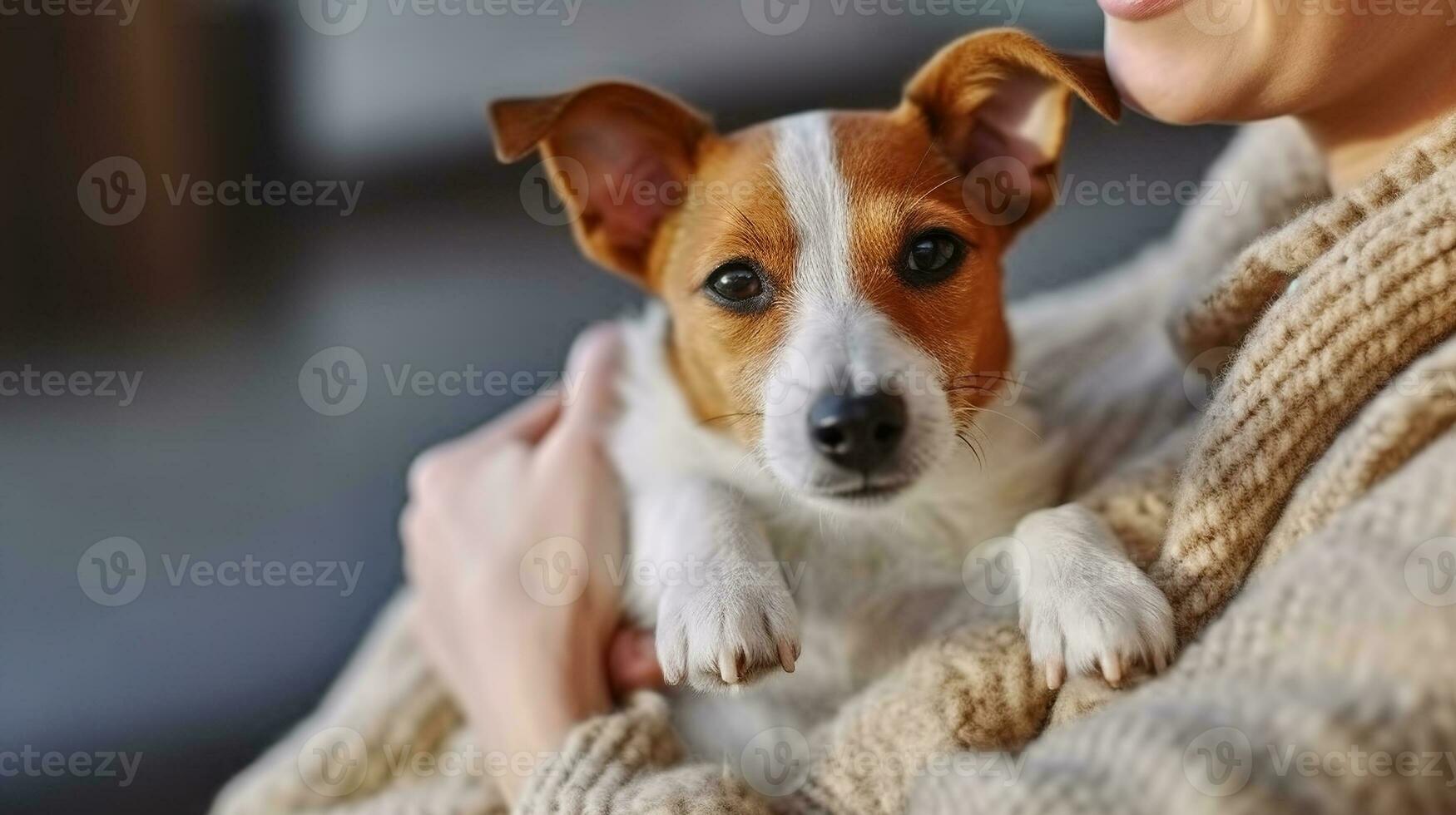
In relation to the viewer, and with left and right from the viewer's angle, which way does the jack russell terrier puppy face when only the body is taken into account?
facing the viewer
